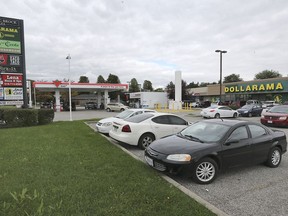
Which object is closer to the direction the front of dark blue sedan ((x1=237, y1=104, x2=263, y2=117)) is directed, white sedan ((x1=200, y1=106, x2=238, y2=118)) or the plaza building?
the white sedan

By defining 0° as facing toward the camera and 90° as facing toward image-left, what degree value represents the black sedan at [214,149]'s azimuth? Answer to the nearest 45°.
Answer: approximately 45°

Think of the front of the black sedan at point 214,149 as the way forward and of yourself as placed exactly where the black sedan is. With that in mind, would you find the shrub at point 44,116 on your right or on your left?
on your right

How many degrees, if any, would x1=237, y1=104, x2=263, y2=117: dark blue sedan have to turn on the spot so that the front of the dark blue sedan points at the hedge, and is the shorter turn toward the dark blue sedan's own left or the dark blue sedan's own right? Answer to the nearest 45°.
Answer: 0° — it already faces it

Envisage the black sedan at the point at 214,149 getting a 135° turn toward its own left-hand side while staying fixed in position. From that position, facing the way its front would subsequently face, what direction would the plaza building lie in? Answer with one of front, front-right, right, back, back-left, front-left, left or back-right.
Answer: left

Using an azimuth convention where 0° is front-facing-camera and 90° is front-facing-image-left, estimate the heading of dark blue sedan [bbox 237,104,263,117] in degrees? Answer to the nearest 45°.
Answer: approximately 45°
